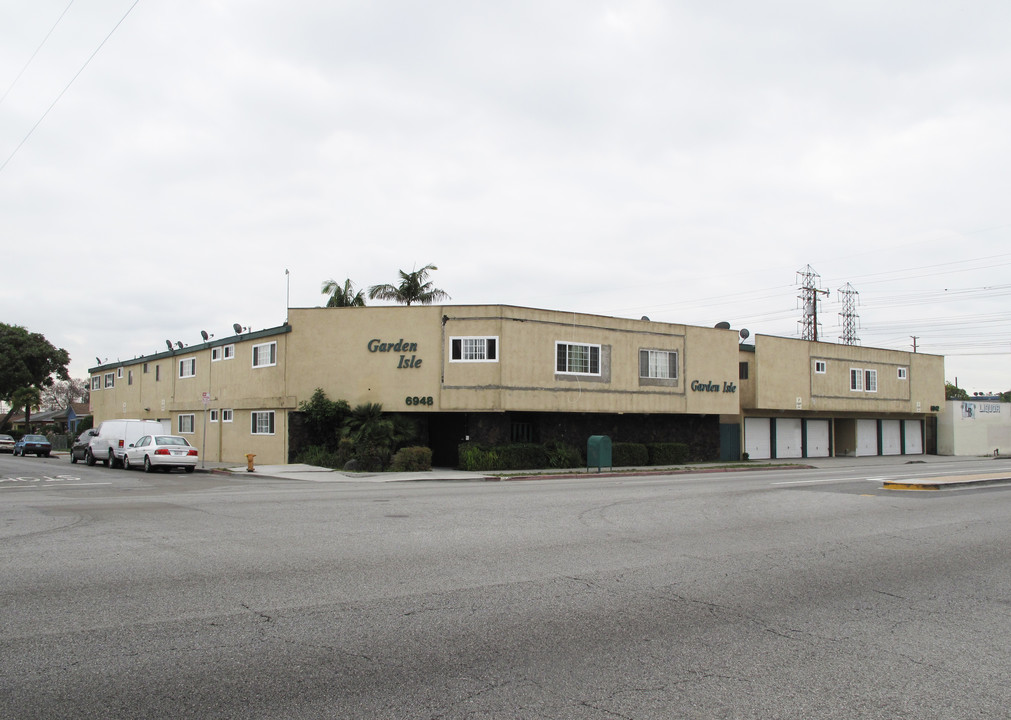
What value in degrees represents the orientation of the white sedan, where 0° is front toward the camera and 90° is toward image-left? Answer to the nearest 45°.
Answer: approximately 135°

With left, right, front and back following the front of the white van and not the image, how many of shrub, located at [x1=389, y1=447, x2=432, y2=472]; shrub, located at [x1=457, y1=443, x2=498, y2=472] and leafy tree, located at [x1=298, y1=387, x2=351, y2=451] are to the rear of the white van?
3

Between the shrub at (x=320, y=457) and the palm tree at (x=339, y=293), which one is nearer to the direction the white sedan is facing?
the palm tree

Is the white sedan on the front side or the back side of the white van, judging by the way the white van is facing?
on the back side

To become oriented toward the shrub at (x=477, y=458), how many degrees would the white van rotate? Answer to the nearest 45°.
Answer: approximately 180°

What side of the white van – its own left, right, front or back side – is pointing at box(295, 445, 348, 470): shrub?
back

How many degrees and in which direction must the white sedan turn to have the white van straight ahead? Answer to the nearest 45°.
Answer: approximately 45° to its right

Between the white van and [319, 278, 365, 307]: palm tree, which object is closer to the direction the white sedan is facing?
the white van
